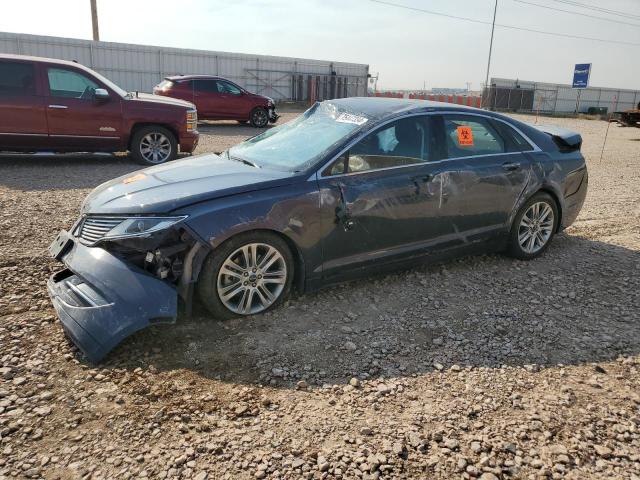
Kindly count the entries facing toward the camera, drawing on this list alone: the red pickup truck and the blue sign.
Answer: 1

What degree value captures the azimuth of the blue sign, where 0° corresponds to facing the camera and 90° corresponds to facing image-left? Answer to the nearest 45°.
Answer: approximately 0°

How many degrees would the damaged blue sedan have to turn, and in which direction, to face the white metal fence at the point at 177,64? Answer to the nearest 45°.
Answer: approximately 135° to its right

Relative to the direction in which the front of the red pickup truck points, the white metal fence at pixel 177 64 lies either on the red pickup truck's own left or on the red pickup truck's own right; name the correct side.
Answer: on the red pickup truck's own left

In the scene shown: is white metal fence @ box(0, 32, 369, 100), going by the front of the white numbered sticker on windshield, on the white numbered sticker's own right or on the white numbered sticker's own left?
on the white numbered sticker's own right

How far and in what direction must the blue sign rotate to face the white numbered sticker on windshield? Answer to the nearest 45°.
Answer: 0° — it already faces it

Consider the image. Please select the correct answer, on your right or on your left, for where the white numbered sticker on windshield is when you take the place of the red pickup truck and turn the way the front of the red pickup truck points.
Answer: on your right

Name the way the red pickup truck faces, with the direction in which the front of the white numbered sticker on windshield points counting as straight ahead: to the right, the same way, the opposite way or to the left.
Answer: the opposite way

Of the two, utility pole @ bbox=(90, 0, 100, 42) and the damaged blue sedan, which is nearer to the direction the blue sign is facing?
the damaged blue sedan

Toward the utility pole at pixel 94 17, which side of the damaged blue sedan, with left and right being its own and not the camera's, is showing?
right

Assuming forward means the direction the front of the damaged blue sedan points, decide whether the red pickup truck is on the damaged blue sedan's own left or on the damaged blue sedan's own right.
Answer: on the damaged blue sedan's own right

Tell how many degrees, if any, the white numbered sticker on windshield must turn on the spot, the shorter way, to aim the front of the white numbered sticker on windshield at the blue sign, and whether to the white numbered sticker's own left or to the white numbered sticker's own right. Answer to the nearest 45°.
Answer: approximately 180°

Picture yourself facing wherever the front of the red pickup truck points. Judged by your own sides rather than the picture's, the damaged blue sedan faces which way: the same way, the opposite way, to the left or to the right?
the opposite way

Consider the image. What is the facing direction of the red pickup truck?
to the viewer's right

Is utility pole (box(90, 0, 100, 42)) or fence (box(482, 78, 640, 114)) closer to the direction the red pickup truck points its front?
the fence
